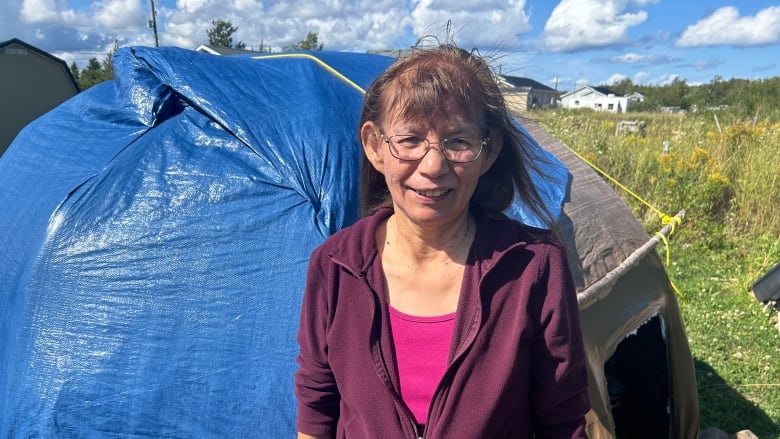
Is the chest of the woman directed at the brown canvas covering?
no

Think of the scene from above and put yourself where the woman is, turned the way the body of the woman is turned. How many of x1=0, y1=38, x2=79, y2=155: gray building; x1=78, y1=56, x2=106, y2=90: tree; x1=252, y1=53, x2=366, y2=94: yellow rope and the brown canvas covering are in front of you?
0

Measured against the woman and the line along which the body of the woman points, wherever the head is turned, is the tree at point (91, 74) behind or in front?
behind

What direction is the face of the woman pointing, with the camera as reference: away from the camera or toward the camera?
toward the camera

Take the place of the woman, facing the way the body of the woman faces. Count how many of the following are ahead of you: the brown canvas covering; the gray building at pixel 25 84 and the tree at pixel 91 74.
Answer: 0

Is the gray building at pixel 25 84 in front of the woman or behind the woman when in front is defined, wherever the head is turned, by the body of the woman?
behind

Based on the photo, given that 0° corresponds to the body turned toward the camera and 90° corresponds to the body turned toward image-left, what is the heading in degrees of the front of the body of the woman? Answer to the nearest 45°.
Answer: approximately 0°

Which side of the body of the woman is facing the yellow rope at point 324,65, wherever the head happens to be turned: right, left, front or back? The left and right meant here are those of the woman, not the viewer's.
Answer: back

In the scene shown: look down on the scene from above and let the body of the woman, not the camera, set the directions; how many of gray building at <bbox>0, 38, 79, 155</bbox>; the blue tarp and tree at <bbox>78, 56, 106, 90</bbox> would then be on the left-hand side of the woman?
0
